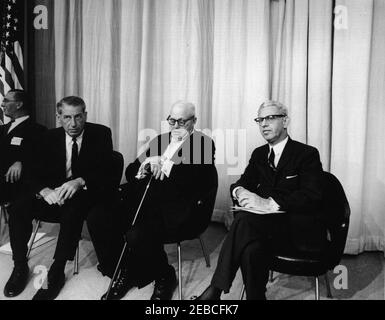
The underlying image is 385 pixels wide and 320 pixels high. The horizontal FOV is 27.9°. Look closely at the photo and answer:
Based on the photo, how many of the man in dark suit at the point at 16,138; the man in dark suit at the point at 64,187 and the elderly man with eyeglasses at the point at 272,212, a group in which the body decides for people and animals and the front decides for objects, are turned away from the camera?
0

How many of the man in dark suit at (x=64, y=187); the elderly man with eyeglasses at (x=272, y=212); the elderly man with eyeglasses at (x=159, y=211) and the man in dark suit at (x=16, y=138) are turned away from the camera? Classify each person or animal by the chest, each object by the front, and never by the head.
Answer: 0

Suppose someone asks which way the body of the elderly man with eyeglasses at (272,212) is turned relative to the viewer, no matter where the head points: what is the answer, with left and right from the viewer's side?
facing the viewer and to the left of the viewer

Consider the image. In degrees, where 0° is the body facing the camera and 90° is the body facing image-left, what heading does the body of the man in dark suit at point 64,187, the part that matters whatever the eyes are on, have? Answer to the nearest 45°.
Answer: approximately 45°

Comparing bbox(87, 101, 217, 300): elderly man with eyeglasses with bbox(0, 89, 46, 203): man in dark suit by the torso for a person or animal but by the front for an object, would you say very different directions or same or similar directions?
same or similar directions

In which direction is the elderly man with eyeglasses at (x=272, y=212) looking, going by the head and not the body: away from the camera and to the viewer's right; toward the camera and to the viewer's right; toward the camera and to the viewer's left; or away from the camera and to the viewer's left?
toward the camera and to the viewer's left

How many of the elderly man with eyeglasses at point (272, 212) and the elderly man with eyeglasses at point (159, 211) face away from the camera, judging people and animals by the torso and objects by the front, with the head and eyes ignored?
0

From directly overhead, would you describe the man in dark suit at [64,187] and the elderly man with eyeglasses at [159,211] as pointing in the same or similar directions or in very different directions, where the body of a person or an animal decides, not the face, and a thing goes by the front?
same or similar directions

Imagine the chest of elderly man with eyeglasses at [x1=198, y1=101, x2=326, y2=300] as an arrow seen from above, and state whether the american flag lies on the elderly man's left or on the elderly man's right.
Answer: on the elderly man's right

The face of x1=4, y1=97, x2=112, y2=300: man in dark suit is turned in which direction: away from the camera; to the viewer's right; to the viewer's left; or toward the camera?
toward the camera

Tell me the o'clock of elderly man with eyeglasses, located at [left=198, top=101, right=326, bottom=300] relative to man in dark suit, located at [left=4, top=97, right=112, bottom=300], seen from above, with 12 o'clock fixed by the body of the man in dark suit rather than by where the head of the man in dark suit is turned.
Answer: The elderly man with eyeglasses is roughly at 9 o'clock from the man in dark suit.
